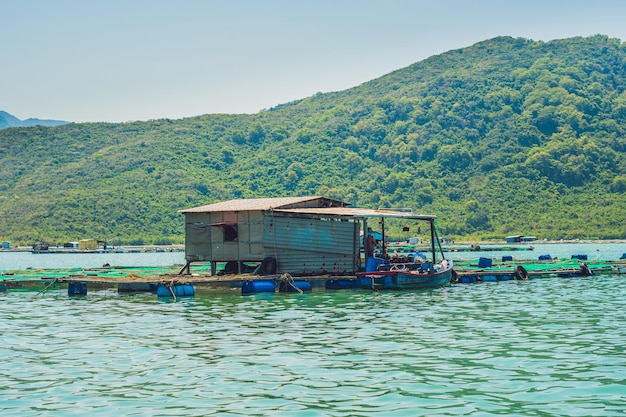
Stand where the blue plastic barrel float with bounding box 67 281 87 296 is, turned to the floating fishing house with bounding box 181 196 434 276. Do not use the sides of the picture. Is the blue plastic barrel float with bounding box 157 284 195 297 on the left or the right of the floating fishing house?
right

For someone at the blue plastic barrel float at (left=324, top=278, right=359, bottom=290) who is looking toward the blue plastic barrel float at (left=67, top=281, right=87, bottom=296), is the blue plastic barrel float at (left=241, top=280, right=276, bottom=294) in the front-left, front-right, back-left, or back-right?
front-left

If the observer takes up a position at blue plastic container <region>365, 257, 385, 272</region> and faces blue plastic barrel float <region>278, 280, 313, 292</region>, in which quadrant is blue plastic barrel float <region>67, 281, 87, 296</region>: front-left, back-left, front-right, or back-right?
front-right
